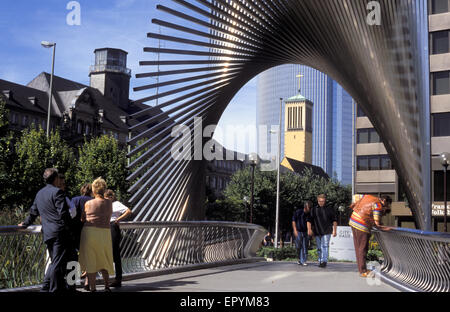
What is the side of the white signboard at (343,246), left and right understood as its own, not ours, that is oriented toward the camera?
front

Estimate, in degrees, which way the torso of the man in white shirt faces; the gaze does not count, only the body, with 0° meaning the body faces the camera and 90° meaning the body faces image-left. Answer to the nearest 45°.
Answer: approximately 90°

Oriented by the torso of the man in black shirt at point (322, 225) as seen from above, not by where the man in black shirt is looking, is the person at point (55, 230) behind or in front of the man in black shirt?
in front

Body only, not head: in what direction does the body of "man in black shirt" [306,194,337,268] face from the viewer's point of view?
toward the camera

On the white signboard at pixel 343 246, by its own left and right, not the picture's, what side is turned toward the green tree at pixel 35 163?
right

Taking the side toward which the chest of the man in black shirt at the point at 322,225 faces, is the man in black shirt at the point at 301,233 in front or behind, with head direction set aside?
behind

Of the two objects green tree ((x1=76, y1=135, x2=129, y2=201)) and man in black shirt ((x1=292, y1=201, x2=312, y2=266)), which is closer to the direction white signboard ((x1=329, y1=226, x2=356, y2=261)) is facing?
the man in black shirt

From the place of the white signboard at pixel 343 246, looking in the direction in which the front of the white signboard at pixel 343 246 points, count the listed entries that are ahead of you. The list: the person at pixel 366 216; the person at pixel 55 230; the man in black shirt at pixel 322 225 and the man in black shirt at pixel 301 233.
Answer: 4
